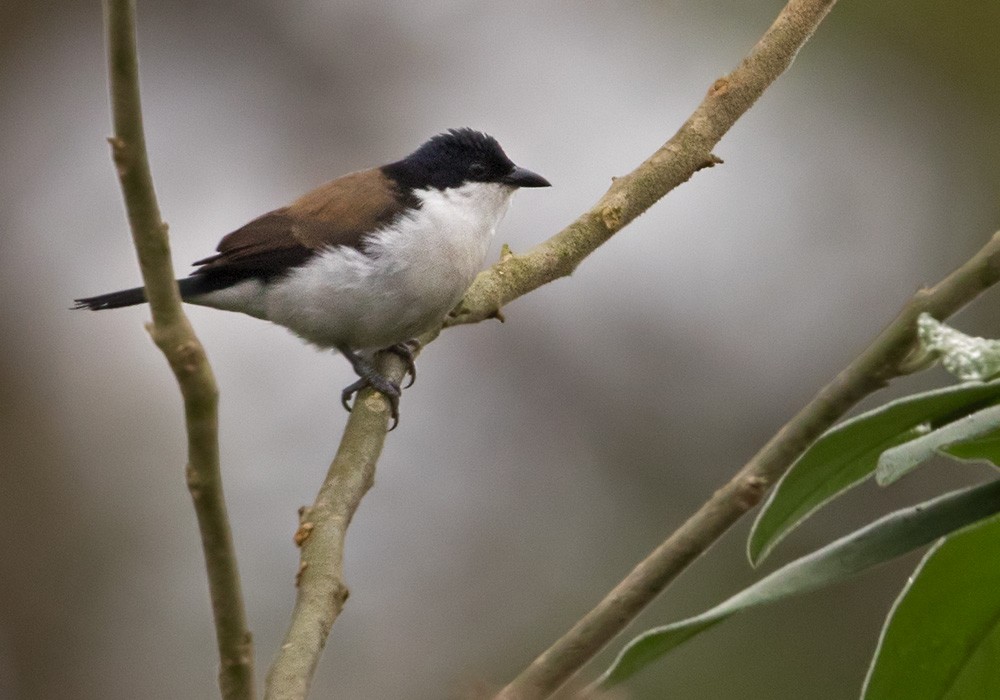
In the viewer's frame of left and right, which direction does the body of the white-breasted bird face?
facing to the right of the viewer

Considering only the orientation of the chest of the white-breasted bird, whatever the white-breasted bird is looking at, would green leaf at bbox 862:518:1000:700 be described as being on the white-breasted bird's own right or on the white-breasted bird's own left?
on the white-breasted bird's own right

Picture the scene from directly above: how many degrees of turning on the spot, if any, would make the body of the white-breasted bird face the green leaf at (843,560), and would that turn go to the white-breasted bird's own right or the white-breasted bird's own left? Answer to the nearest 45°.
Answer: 0° — it already faces it
